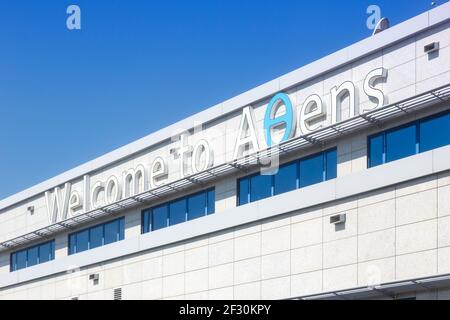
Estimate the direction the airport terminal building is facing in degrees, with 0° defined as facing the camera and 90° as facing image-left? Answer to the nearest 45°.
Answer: approximately 45°
